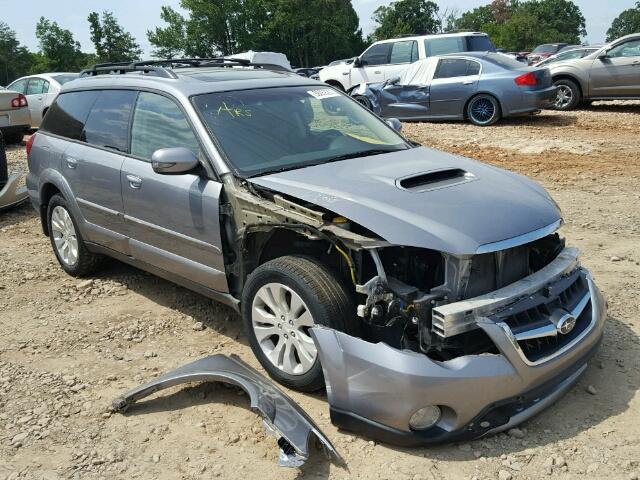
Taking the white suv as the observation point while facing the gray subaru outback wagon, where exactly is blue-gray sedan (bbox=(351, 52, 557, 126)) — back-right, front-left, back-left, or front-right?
front-left

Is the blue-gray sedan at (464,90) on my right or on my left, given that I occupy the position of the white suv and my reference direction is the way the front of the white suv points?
on my left

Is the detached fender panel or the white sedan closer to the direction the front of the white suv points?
the white sedan

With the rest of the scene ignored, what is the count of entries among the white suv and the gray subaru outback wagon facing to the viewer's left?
1

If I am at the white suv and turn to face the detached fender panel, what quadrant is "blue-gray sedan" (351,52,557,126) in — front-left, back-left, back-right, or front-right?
front-left

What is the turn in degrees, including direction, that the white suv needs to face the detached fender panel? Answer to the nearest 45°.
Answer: approximately 90° to its left

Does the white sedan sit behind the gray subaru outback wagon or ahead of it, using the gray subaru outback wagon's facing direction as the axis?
behind

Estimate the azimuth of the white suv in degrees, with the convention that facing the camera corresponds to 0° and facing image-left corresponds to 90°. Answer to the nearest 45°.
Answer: approximately 90°

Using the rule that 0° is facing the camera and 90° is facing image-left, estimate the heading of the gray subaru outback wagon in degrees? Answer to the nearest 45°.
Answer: approximately 315°

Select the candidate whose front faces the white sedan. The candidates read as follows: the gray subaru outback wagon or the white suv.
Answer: the white suv

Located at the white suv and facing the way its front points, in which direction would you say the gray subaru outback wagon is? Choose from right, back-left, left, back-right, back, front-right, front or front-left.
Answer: left

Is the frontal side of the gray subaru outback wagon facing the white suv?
no

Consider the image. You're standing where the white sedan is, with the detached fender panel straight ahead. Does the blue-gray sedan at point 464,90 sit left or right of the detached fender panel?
left

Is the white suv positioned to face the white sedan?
yes

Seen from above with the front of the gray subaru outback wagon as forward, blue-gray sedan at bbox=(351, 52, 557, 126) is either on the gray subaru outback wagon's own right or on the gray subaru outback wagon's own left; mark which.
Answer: on the gray subaru outback wagon's own left

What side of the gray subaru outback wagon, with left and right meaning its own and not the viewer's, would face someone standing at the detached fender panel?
right

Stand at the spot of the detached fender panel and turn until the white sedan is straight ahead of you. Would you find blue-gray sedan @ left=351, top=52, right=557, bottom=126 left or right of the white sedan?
right
